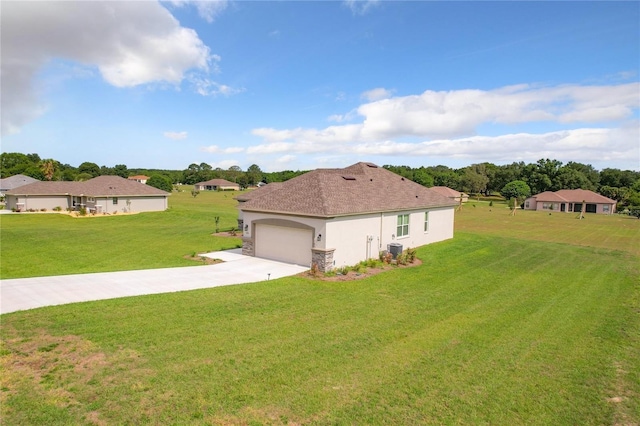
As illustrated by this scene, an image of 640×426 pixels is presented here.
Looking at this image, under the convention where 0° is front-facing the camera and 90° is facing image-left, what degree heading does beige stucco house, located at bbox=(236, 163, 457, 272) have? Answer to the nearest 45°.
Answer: approximately 45°

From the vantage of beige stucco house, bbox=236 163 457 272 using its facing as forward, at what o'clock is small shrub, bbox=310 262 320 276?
The small shrub is roughly at 11 o'clock from the beige stucco house.

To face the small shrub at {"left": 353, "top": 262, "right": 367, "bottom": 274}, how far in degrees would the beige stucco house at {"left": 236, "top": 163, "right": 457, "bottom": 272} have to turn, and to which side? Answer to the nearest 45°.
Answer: approximately 90° to its left

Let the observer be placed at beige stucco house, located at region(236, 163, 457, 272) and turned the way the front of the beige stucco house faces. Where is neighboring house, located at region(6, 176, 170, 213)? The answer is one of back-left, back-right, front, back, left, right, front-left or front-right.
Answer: right
